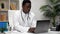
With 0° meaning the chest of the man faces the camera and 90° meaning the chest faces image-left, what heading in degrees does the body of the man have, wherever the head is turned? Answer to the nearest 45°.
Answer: approximately 315°

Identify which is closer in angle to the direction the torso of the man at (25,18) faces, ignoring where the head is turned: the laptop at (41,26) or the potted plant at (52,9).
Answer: the laptop
